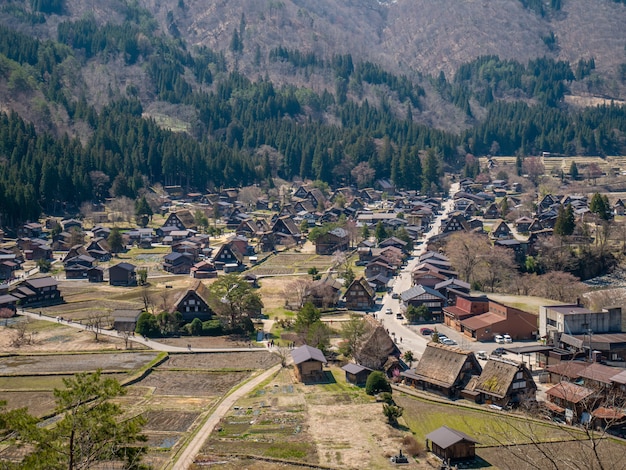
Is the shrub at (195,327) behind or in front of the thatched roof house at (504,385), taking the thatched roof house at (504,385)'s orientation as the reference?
behind

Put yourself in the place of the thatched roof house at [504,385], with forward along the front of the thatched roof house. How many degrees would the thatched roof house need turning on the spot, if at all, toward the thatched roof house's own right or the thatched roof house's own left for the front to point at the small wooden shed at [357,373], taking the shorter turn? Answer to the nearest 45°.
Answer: approximately 135° to the thatched roof house's own right

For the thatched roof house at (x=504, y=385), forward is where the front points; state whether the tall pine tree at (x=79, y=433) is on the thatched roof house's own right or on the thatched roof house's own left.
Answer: on the thatched roof house's own right

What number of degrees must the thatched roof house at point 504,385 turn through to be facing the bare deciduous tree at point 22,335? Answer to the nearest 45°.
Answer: approximately 135° to its right

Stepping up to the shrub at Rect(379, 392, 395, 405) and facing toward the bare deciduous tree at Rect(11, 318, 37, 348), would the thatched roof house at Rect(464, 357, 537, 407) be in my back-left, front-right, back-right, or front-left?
back-right

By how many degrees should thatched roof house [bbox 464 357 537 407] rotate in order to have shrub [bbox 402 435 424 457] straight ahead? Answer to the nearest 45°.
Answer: approximately 90° to its right
